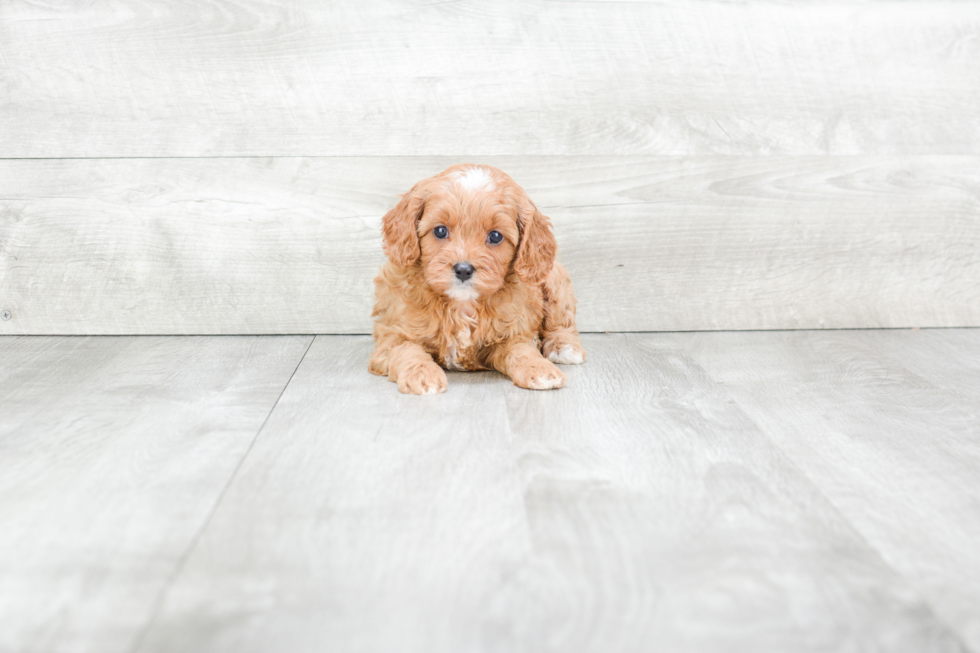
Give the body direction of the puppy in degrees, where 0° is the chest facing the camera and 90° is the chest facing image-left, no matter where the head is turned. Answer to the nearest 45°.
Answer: approximately 0°
